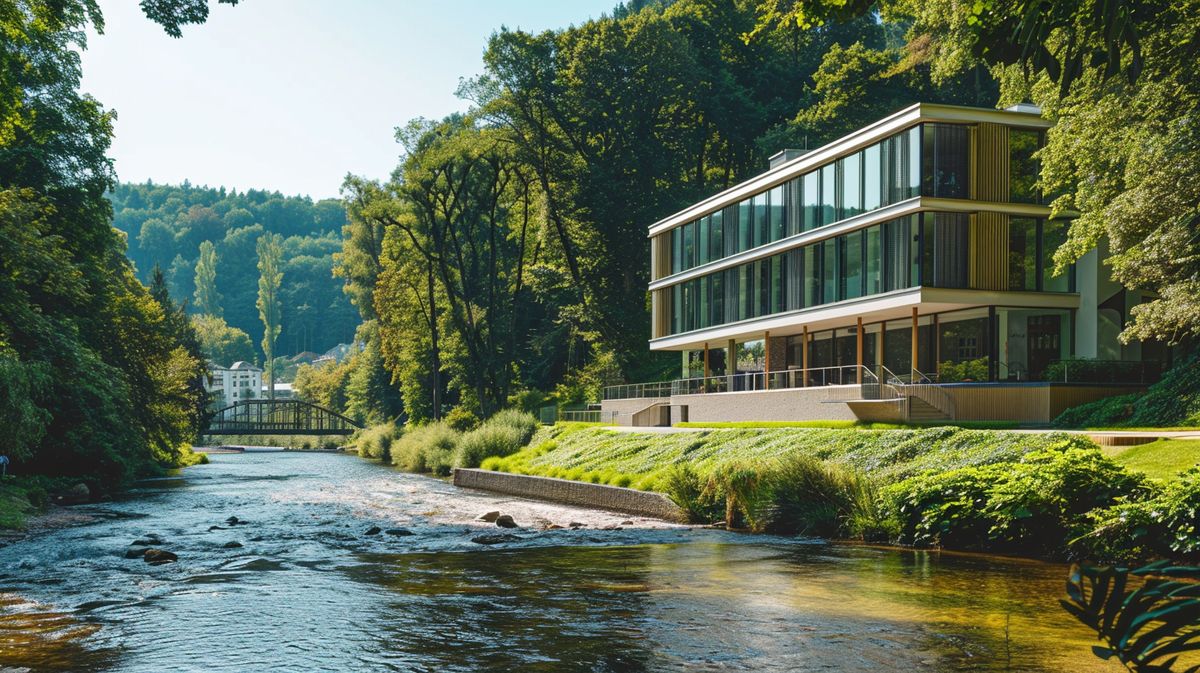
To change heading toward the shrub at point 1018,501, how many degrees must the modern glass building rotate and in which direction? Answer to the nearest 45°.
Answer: approximately 45° to its left

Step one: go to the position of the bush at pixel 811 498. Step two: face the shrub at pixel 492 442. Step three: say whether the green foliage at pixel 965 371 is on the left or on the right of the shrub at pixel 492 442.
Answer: right

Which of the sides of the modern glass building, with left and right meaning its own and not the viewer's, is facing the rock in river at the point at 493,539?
front

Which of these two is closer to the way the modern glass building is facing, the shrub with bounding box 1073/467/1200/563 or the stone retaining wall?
the stone retaining wall

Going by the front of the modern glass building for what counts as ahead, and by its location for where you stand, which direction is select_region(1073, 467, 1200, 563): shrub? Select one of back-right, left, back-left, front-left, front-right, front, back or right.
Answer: front-left

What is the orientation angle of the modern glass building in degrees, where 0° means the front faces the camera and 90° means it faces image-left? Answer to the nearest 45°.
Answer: approximately 45°

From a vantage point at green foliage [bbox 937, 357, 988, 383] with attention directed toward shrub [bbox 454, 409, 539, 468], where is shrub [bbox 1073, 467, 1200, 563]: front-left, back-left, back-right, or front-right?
back-left

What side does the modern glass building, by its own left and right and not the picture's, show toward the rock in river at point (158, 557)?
front
